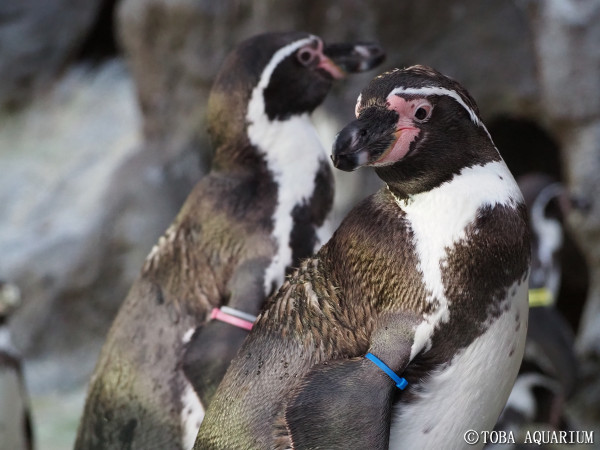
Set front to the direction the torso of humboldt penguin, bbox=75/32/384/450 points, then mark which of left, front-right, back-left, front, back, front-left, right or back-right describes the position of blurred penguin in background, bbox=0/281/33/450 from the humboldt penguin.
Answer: back-left

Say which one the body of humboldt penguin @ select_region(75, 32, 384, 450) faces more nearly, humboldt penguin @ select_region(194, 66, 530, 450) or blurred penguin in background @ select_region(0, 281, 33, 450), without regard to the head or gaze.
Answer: the humboldt penguin

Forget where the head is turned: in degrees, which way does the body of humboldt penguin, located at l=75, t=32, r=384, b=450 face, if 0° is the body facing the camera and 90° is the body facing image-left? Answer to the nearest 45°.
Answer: approximately 270°

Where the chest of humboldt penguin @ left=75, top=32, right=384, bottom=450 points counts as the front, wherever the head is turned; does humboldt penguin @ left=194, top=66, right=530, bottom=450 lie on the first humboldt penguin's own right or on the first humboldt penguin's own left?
on the first humboldt penguin's own right
